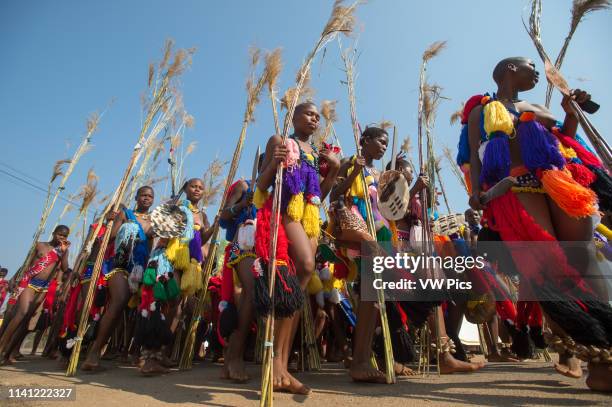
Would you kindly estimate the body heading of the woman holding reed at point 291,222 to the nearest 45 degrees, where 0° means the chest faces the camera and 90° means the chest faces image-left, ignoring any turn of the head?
approximately 315°

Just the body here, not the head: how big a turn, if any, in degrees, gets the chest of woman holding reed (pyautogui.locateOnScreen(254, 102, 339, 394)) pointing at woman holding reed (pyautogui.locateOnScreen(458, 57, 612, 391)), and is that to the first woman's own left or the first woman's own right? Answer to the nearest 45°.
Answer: approximately 45° to the first woman's own left
